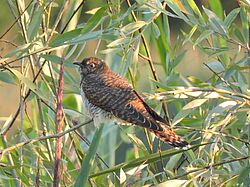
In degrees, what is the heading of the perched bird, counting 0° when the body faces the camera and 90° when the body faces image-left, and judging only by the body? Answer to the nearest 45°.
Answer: approximately 90°
